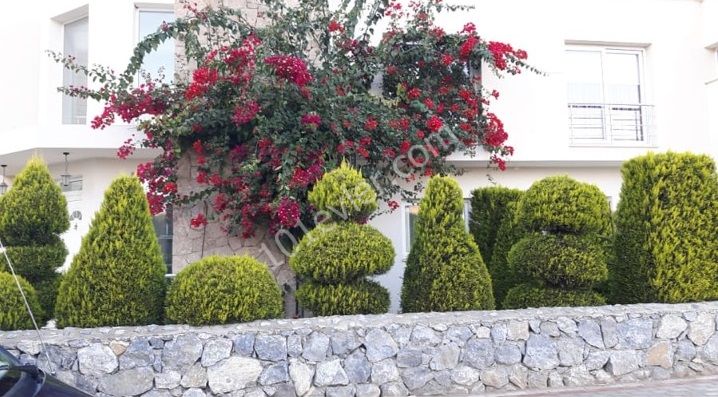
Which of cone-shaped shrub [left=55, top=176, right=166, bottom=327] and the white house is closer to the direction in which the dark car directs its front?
the white house

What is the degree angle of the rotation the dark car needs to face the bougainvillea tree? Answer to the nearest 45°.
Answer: approximately 45° to its left

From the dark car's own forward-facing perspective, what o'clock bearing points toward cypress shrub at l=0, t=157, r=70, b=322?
The cypress shrub is roughly at 9 o'clock from the dark car.

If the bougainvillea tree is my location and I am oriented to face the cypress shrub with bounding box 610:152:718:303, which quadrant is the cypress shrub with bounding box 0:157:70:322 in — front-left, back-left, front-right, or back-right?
back-right

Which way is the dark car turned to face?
to the viewer's right

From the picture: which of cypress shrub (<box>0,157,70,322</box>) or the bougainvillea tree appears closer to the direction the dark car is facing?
the bougainvillea tree

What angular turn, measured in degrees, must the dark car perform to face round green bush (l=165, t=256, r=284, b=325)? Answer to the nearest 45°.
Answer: approximately 45° to its left

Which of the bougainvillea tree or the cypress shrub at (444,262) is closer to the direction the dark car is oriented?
the cypress shrub

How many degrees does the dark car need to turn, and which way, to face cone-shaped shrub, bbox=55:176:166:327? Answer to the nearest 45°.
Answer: approximately 90° to its left
